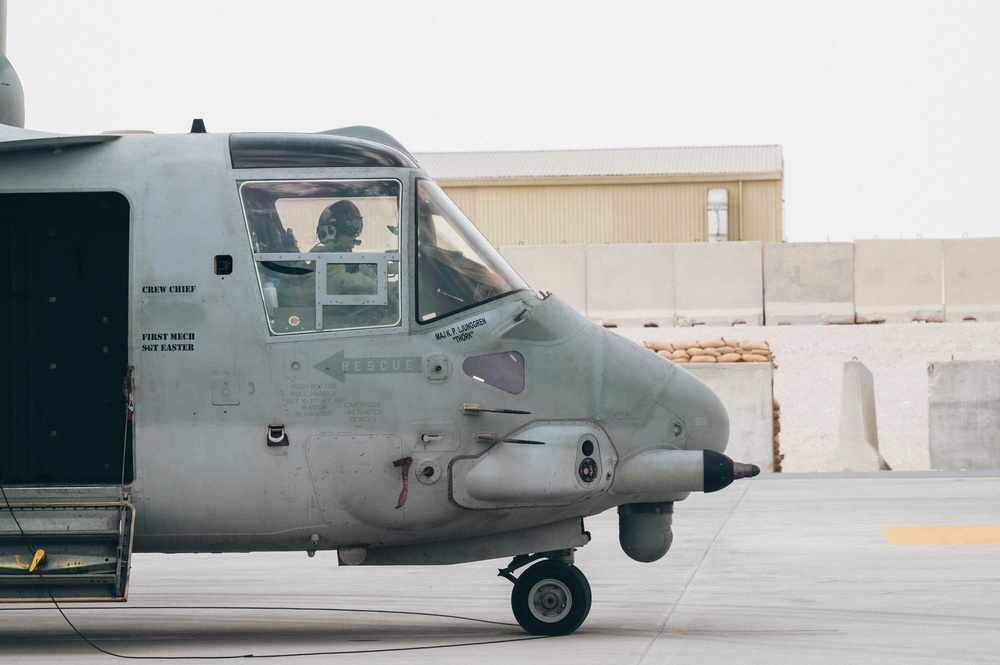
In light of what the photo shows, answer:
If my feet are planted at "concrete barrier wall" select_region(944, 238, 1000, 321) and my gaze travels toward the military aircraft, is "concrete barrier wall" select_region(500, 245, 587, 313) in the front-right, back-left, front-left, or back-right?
front-right

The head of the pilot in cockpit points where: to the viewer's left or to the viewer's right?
to the viewer's right

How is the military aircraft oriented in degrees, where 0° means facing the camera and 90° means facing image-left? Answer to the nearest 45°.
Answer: approximately 270°

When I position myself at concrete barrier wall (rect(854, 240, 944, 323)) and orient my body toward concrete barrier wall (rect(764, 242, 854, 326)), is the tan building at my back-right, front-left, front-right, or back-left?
front-right

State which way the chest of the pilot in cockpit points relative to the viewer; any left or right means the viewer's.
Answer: facing to the right of the viewer
